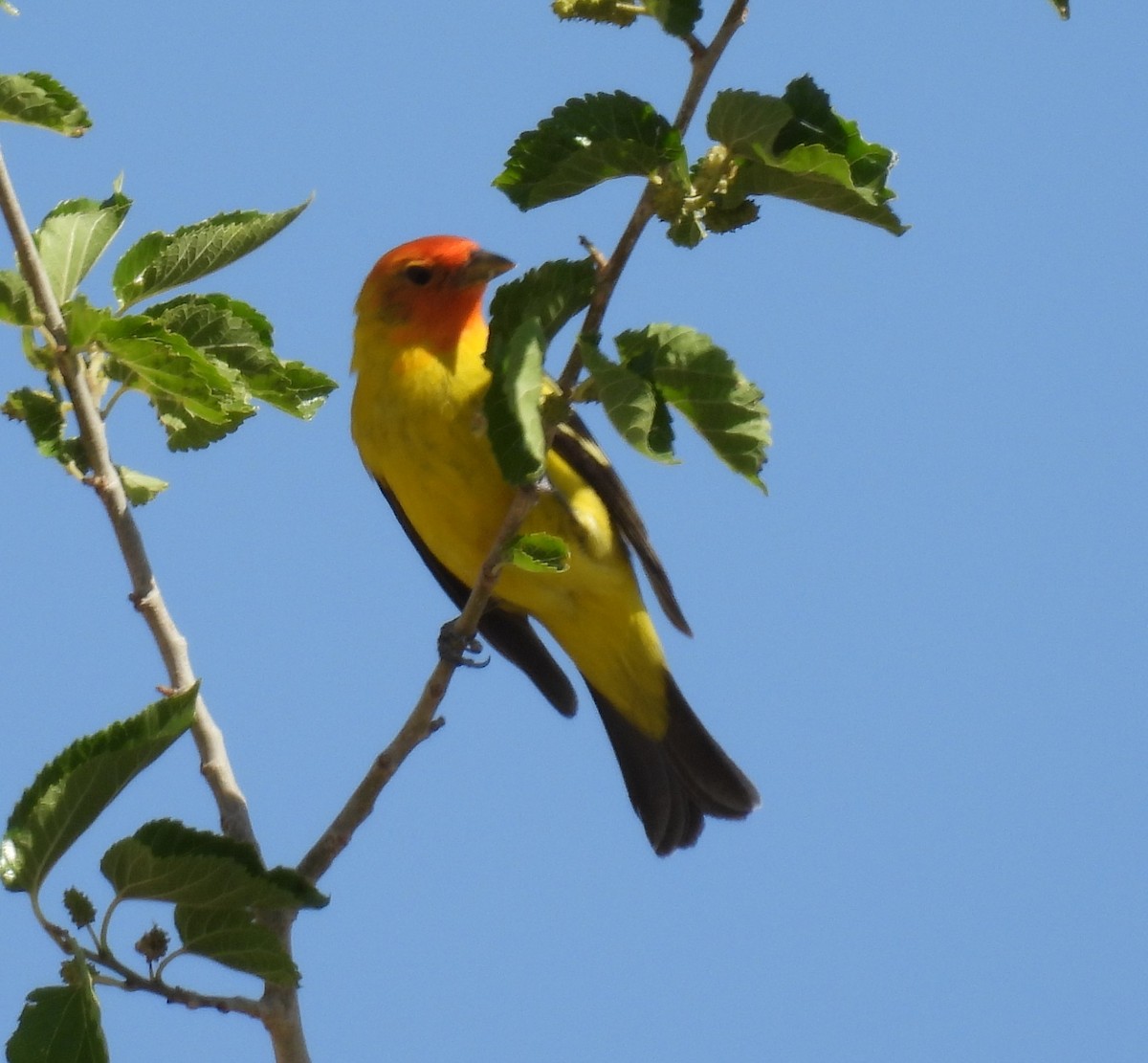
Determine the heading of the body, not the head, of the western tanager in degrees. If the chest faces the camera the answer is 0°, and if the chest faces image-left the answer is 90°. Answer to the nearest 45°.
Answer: approximately 45°

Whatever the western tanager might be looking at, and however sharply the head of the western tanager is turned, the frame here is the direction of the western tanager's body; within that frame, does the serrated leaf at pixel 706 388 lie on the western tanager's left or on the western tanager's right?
on the western tanager's left

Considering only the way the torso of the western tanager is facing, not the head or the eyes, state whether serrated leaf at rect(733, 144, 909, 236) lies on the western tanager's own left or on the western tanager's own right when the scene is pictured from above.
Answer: on the western tanager's own left
